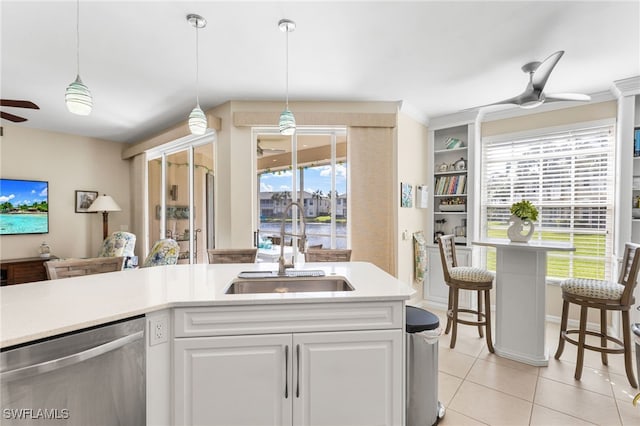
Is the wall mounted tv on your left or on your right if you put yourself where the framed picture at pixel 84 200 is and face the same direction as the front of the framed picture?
on your right

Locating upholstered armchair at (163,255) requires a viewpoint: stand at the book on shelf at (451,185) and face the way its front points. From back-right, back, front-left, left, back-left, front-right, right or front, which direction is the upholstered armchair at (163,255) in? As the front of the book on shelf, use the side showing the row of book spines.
front-right

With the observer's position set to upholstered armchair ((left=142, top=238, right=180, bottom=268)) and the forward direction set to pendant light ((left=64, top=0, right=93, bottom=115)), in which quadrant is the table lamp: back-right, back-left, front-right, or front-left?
back-right

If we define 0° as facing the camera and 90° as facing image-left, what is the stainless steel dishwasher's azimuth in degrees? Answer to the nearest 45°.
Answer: approximately 315°

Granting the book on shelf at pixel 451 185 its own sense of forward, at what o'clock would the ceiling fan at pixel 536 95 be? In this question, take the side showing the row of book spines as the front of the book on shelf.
The ceiling fan is roughly at 11 o'clock from the book on shelf.

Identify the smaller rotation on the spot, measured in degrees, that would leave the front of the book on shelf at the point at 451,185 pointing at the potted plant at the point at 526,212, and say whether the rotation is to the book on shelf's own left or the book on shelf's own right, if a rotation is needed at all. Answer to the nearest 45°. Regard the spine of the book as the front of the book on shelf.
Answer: approximately 45° to the book on shelf's own left

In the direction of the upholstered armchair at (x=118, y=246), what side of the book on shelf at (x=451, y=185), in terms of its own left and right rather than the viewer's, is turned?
right

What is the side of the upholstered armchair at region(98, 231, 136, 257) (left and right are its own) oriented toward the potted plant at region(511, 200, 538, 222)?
left

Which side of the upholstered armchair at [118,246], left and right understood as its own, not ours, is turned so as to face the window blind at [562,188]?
left

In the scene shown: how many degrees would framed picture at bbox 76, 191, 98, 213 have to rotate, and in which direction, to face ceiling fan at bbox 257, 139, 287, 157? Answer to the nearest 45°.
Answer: approximately 45° to its left
